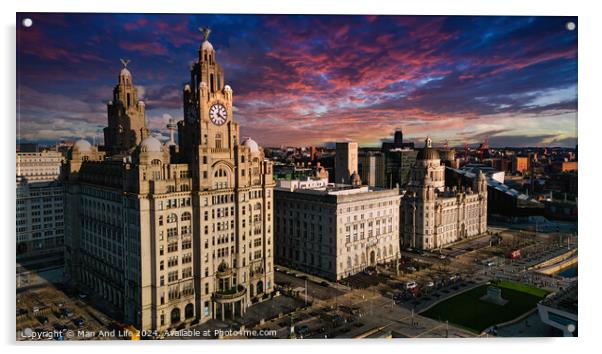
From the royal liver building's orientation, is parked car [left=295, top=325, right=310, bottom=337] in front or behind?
in front

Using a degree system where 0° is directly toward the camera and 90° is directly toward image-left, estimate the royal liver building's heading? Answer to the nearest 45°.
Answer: approximately 315°
